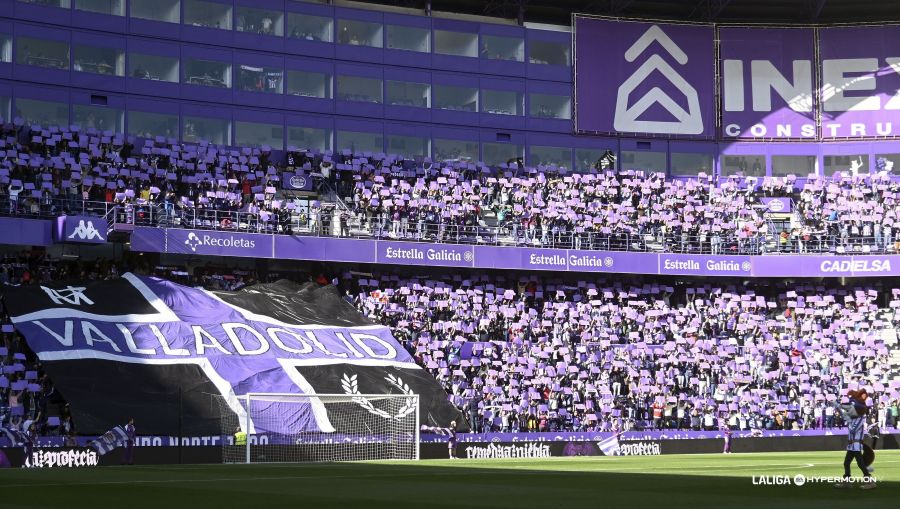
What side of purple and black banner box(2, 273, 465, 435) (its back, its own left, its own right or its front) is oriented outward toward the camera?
front

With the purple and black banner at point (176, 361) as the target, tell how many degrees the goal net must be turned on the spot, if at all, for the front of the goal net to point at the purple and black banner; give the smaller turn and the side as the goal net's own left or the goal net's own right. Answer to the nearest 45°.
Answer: approximately 180°

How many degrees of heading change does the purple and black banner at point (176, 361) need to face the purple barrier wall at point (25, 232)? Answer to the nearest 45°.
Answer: approximately 135° to its right

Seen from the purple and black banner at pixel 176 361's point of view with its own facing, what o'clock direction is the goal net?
The goal net is roughly at 10 o'clock from the purple and black banner.

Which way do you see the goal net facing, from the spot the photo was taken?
facing the viewer and to the right of the viewer

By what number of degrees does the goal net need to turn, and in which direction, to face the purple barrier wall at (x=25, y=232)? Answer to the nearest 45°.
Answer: approximately 180°

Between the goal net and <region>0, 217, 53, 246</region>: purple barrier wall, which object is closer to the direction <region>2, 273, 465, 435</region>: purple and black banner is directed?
the goal net

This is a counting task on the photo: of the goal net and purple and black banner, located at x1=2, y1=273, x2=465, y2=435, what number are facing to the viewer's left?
0
